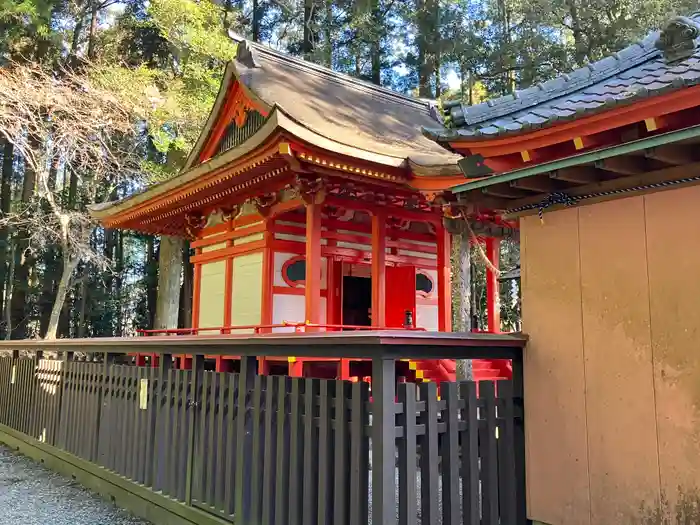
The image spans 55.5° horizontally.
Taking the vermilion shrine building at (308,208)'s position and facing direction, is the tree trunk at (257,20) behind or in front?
behind

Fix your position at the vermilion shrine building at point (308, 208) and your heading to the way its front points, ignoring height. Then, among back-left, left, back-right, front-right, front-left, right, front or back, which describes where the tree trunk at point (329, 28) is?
back-left

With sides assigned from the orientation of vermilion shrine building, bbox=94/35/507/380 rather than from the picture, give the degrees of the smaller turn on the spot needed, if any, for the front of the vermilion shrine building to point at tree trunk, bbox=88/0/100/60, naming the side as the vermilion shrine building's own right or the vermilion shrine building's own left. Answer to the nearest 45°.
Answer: approximately 180°

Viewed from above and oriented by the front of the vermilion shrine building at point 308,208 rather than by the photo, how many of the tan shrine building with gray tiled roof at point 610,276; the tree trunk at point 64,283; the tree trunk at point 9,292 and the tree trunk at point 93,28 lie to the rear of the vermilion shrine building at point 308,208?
3

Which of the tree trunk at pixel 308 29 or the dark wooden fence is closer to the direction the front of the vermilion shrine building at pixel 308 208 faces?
the dark wooden fence

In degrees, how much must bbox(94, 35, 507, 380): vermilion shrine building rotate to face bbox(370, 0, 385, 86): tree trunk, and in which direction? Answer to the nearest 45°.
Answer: approximately 135° to its left

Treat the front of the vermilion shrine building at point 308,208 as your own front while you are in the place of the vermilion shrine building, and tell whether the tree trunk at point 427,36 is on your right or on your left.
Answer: on your left

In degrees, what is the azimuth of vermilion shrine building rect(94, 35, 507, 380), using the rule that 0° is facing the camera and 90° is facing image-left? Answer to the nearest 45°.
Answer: approximately 315°

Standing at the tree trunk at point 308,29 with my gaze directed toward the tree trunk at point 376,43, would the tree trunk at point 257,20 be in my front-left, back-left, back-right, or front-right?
back-left

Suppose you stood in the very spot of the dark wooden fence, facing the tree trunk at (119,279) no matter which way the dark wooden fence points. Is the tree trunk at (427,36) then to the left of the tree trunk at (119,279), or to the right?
right

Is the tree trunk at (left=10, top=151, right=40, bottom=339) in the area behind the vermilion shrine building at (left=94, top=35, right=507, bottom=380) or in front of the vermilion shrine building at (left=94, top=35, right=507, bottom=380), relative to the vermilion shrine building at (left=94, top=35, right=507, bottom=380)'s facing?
behind
